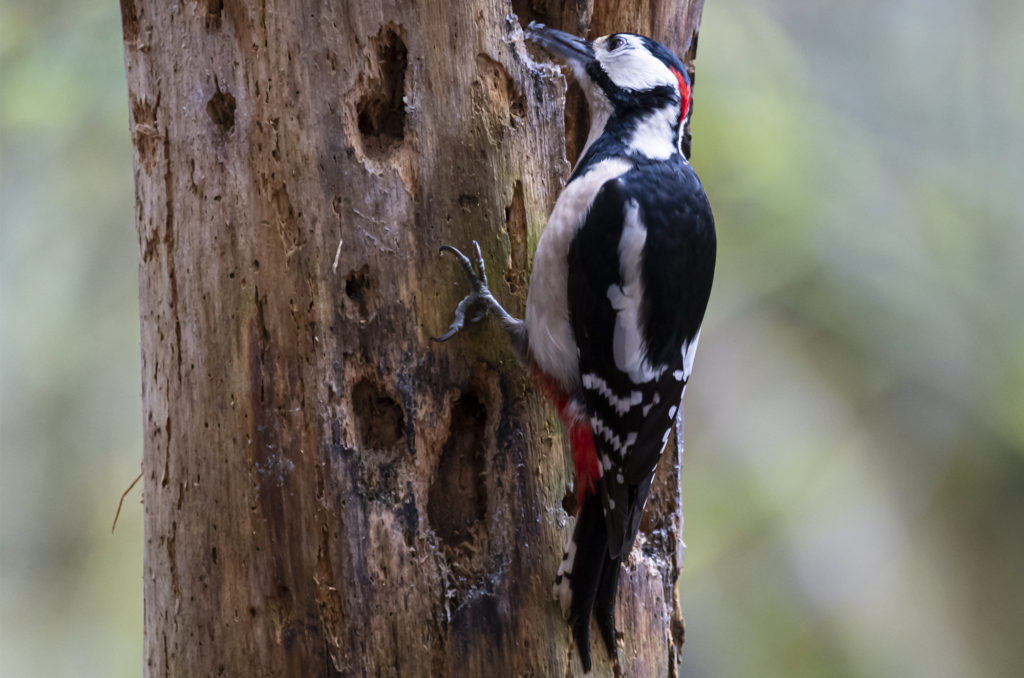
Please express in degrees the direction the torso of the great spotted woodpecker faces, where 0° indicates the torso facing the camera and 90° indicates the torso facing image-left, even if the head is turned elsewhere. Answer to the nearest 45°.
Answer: approximately 90°
